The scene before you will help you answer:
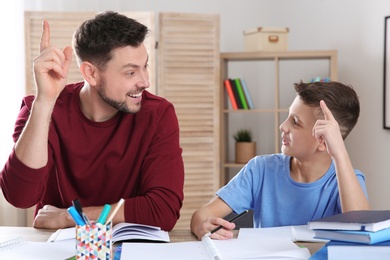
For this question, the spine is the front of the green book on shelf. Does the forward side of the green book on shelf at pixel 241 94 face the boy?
yes

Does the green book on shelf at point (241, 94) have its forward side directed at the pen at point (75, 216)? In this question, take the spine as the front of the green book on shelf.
yes

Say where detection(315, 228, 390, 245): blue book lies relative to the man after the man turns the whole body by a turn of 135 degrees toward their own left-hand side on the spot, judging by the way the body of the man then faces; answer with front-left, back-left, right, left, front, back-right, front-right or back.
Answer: right

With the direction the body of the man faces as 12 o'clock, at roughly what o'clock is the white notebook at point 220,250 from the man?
The white notebook is roughly at 11 o'clock from the man.

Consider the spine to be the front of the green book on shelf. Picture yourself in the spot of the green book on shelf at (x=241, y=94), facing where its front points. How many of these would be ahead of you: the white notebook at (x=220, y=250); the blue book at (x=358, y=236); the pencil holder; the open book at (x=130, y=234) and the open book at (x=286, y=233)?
5

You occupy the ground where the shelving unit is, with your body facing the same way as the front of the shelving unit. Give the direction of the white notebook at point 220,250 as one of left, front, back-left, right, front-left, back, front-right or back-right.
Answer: front

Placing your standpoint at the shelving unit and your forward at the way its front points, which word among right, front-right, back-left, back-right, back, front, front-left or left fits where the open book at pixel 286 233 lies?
front

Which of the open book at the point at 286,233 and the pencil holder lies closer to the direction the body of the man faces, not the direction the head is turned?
the pencil holder

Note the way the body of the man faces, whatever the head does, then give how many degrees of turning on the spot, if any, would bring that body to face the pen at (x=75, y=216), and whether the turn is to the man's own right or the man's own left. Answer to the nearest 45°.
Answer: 0° — they already face it

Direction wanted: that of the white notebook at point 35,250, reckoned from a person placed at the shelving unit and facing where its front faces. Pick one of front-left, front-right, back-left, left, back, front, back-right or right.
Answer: front

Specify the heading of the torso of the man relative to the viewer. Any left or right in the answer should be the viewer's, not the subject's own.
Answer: facing the viewer

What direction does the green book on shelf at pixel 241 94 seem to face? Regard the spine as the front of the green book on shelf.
toward the camera

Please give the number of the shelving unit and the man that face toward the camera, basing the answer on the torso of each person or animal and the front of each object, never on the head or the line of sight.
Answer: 2

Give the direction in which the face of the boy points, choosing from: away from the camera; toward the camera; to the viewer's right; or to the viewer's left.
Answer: to the viewer's left

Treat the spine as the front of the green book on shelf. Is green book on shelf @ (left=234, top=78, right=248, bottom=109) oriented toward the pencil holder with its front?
yes

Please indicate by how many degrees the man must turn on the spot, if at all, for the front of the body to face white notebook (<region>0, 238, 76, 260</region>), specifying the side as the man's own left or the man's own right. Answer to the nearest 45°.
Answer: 0° — they already face it

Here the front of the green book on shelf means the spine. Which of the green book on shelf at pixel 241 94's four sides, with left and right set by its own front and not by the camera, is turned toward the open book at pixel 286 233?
front
